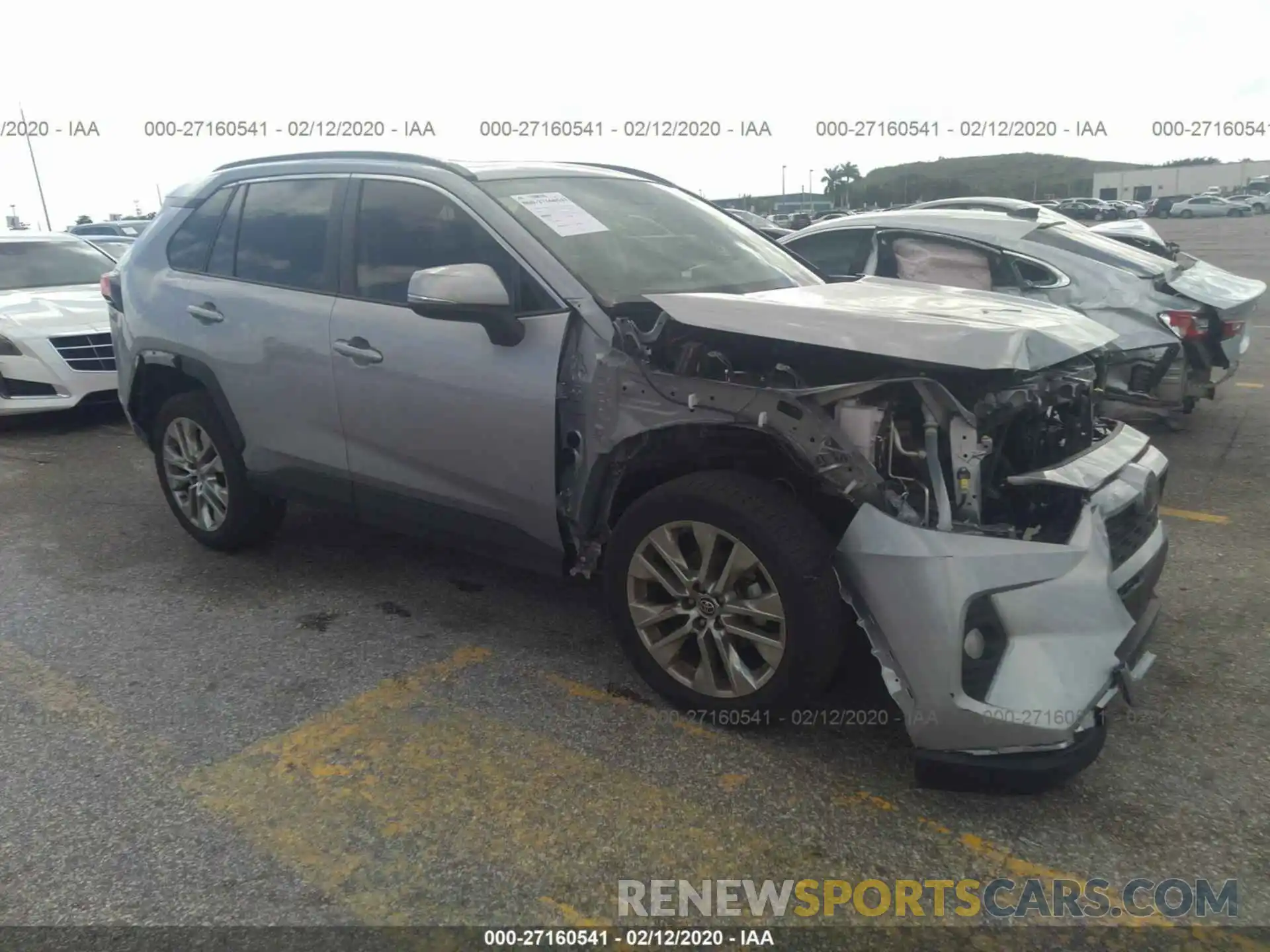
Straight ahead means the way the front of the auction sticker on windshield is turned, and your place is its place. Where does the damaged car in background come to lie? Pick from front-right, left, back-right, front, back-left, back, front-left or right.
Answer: left

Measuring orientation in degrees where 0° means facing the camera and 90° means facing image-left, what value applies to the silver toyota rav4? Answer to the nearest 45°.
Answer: approximately 315°

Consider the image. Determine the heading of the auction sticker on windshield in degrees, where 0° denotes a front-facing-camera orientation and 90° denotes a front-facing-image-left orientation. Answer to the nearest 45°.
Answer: approximately 315°

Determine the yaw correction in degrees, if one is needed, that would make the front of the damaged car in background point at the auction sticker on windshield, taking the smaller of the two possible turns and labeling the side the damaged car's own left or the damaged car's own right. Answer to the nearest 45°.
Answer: approximately 90° to the damaged car's own left

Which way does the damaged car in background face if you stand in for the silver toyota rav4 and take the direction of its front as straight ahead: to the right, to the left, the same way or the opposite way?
the opposite way

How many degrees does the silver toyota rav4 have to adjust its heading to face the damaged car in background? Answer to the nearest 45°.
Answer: approximately 90° to its left

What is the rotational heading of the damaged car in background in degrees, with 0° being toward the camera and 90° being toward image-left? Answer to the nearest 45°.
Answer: approximately 135°
